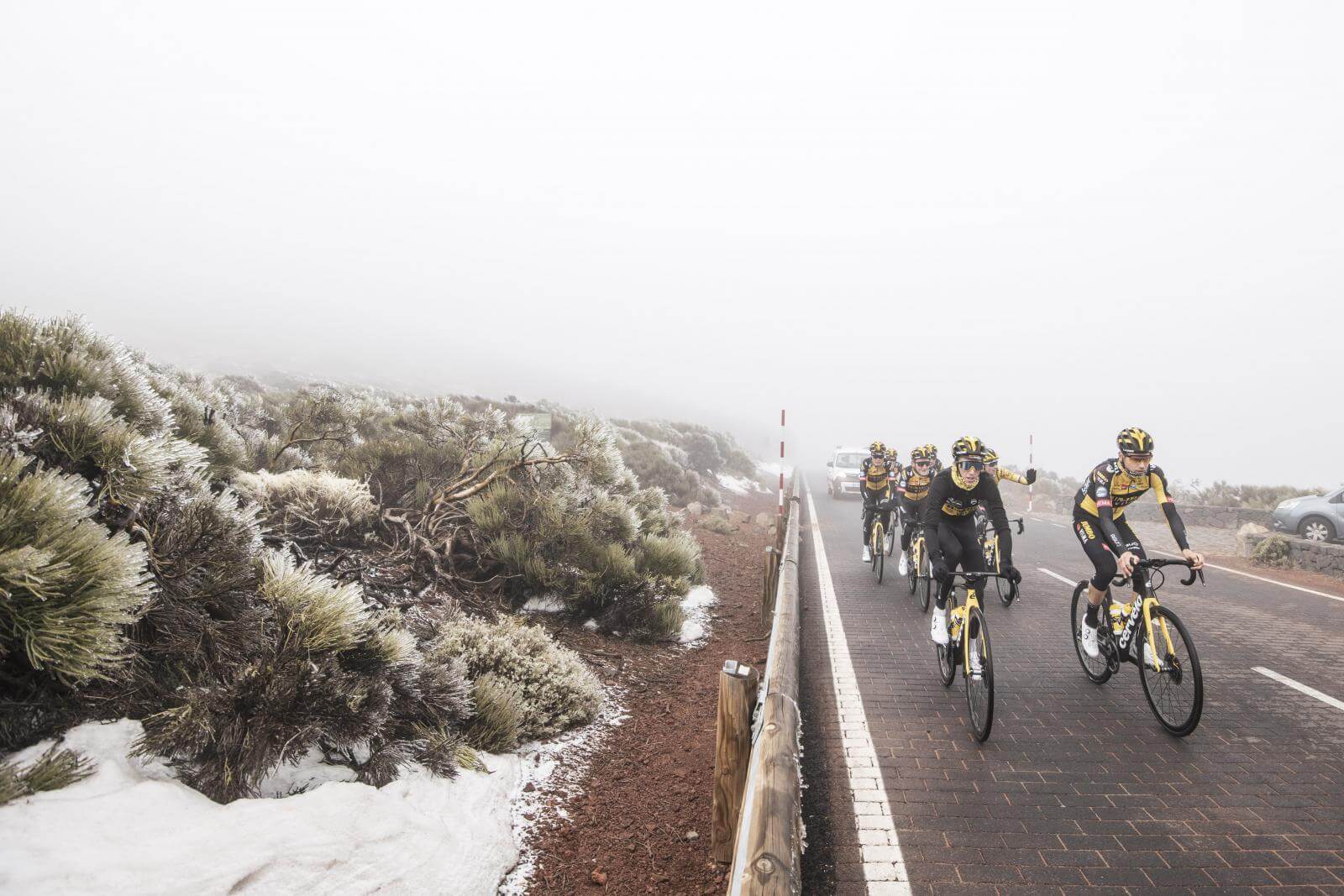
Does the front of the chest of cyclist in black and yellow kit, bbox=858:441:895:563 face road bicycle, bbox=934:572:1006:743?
yes

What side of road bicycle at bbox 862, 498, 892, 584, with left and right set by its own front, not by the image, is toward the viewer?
front

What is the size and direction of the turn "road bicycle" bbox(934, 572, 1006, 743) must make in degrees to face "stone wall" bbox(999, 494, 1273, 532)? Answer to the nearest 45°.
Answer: approximately 180°

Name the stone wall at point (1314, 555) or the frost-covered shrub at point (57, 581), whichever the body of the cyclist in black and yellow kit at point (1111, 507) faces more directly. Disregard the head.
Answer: the frost-covered shrub

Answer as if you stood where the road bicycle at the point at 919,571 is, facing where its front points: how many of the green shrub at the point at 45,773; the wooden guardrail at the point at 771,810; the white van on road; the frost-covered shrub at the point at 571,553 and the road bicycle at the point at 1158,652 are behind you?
1

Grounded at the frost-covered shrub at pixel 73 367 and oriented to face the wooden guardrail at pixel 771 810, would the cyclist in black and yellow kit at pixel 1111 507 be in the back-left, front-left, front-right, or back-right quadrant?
front-left

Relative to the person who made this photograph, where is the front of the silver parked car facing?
facing to the left of the viewer

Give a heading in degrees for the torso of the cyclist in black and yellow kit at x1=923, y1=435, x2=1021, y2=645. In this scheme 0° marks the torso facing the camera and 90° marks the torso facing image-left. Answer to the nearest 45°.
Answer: approximately 0°

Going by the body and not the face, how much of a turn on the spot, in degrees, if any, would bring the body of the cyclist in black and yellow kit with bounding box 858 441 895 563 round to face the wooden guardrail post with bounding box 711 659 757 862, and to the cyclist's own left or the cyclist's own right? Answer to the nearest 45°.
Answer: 0° — they already face it

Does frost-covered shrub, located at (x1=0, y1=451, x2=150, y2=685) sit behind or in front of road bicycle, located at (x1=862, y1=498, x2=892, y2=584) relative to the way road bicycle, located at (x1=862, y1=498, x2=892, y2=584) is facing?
in front

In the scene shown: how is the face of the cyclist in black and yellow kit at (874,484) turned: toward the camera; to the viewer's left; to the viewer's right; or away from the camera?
toward the camera

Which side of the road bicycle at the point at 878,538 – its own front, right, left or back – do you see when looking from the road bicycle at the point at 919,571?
front

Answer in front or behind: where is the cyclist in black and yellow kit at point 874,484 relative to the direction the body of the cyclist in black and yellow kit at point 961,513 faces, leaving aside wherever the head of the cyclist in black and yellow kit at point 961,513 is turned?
behind

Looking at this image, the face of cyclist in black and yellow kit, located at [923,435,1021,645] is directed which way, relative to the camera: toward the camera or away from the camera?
toward the camera

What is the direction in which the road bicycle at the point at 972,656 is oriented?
toward the camera

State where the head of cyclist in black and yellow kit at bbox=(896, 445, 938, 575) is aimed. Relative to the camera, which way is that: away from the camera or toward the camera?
toward the camera

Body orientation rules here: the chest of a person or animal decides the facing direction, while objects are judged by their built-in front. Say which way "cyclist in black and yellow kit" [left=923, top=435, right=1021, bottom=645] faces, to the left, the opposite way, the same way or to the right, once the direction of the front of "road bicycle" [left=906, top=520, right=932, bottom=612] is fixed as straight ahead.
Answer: the same way

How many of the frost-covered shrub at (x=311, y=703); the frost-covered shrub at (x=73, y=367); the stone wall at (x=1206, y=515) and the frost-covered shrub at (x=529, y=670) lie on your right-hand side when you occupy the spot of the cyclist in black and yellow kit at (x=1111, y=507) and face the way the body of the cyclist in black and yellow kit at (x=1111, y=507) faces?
3
